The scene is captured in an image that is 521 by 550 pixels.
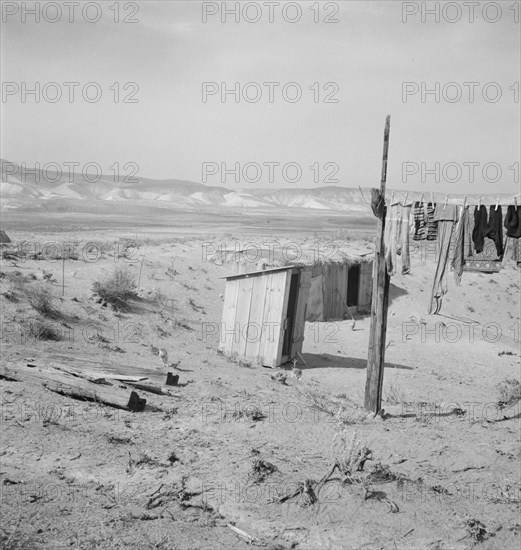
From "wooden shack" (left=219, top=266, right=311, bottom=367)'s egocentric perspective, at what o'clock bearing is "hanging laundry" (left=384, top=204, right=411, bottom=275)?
The hanging laundry is roughly at 1 o'clock from the wooden shack.

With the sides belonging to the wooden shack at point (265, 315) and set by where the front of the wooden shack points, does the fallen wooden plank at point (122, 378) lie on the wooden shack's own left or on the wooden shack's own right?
on the wooden shack's own right

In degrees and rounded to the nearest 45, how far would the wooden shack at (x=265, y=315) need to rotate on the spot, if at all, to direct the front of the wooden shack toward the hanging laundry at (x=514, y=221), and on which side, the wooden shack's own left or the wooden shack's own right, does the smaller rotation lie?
0° — it already faces it

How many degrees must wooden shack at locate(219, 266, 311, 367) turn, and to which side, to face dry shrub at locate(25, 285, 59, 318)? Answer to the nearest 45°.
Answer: approximately 135° to its right

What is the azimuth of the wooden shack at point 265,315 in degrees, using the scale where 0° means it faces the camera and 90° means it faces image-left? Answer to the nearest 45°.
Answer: approximately 315°

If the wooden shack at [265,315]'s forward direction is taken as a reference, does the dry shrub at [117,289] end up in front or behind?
behind
